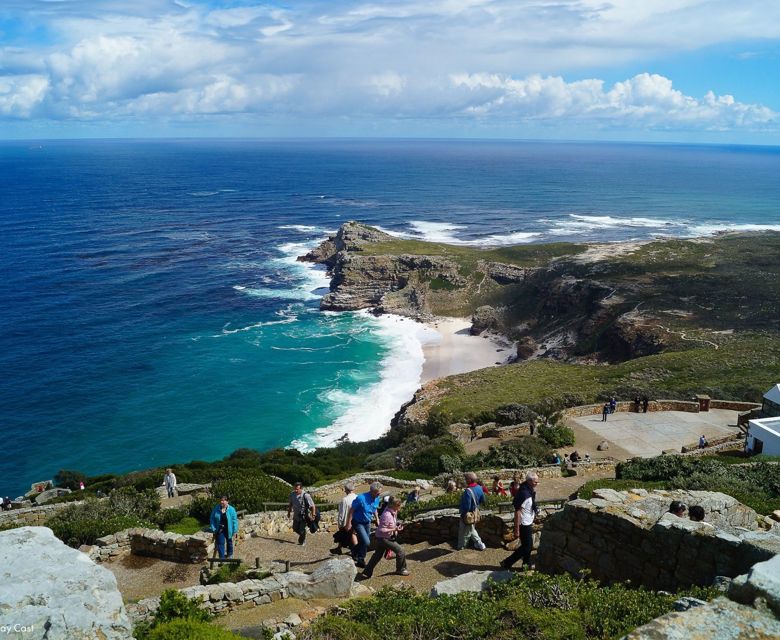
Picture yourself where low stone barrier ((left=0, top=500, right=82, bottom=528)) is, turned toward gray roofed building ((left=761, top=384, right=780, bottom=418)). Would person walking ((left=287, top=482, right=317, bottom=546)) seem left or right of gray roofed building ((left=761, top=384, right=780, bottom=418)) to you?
right

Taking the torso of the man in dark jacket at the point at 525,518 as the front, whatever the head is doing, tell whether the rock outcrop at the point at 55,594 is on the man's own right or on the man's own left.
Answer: on the man's own right

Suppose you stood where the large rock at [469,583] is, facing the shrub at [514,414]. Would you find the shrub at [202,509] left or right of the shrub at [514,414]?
left

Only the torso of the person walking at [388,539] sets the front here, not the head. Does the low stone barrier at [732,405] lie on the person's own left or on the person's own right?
on the person's own left
